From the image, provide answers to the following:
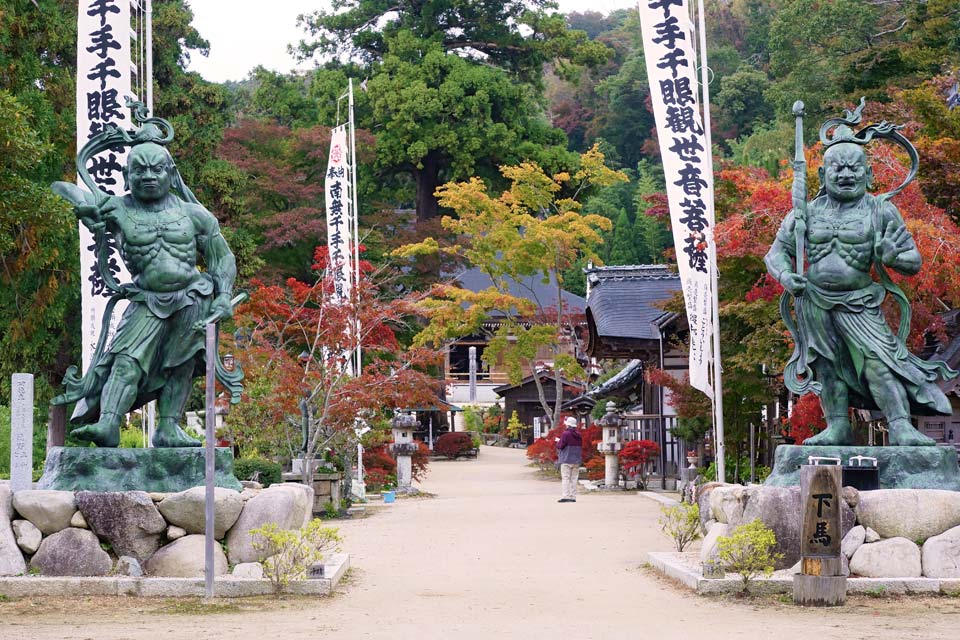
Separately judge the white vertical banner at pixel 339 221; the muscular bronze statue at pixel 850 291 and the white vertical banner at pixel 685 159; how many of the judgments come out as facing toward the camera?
3

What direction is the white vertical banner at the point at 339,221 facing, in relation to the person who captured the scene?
facing the viewer

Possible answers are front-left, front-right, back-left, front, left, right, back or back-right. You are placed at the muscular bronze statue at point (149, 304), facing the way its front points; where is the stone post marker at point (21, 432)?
right

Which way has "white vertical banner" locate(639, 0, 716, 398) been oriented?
toward the camera

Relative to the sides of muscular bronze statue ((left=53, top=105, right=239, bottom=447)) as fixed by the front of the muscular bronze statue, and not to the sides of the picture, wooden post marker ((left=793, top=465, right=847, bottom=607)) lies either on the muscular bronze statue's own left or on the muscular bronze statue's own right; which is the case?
on the muscular bronze statue's own left

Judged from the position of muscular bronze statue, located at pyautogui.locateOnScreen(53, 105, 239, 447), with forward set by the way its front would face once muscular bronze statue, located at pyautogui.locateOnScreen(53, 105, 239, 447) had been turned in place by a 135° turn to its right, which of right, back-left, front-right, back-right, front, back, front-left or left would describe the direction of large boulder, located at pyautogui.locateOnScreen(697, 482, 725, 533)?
back-right

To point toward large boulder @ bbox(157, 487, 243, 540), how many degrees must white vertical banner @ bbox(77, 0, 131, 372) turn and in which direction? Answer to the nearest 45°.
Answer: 0° — it already faces it

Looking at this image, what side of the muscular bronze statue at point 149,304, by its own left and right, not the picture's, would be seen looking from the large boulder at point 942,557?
left

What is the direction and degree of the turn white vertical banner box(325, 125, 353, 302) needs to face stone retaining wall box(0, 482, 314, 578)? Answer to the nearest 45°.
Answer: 0° — it already faces it

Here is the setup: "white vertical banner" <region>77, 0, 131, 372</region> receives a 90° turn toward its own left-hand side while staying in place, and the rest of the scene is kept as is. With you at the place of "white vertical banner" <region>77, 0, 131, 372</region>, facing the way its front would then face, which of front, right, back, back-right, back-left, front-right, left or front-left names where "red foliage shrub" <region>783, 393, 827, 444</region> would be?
front

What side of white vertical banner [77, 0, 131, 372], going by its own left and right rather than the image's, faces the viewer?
front

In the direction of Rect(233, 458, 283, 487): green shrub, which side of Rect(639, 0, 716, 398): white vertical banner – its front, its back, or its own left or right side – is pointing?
right

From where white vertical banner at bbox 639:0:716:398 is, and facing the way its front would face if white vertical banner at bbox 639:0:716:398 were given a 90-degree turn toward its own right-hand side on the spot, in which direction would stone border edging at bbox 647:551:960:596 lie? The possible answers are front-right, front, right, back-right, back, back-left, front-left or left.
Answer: left

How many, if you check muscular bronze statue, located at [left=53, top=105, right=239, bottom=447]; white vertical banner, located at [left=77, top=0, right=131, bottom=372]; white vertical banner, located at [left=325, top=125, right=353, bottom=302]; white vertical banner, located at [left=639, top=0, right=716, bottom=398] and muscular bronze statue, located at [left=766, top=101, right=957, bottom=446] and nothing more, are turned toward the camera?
5

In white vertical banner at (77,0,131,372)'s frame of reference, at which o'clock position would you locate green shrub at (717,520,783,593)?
The green shrub is roughly at 11 o'clock from the white vertical banner.

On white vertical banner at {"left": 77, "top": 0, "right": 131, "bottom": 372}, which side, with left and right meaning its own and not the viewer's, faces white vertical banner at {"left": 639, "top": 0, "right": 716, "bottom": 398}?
left
